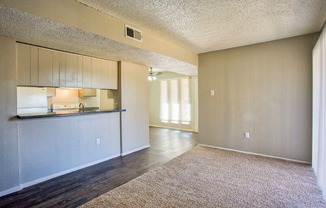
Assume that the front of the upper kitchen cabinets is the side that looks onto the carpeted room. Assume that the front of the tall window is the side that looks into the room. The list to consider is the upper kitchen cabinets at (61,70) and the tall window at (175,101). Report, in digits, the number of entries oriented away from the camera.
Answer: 0

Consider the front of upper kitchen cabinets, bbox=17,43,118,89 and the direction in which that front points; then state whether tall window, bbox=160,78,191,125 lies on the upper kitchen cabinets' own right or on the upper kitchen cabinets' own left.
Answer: on the upper kitchen cabinets' own left

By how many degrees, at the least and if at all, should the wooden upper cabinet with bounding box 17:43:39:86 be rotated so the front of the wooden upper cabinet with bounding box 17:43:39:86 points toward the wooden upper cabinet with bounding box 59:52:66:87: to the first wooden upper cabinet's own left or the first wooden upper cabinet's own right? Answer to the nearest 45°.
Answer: approximately 45° to the first wooden upper cabinet's own left

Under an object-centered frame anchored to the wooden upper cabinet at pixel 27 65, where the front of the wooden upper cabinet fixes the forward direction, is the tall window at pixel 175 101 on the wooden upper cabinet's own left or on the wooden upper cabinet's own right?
on the wooden upper cabinet's own left

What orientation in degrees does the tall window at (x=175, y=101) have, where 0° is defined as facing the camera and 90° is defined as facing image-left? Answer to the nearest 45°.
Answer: approximately 45°

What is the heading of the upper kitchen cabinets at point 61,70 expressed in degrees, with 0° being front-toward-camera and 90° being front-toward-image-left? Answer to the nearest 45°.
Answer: approximately 315°

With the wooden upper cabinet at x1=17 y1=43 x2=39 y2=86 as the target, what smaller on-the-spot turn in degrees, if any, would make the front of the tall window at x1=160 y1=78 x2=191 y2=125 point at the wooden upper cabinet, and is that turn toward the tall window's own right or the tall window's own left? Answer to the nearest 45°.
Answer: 0° — it already faces it

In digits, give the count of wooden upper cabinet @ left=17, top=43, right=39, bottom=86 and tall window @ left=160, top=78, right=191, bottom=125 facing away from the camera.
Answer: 0
